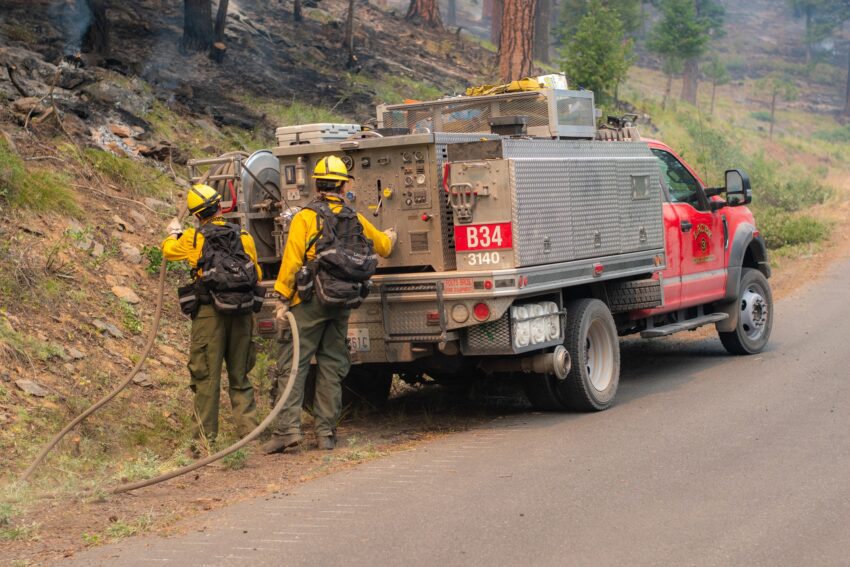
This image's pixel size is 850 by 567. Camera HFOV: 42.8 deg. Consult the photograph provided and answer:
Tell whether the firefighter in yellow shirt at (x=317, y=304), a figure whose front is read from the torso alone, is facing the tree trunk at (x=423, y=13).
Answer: yes

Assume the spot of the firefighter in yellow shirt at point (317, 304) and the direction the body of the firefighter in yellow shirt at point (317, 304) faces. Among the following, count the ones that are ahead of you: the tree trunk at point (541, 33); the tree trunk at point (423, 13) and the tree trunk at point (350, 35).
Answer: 3

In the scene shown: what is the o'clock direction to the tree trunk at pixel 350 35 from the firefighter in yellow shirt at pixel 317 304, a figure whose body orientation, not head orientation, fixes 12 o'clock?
The tree trunk is roughly at 12 o'clock from the firefighter in yellow shirt.

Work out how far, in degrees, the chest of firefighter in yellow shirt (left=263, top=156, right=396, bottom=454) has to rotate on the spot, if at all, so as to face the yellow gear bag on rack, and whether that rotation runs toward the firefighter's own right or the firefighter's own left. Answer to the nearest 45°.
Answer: approximately 45° to the firefighter's own right

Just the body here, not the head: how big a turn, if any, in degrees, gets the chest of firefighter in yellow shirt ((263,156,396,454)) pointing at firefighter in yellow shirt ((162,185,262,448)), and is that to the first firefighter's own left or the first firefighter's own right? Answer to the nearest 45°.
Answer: approximately 90° to the first firefighter's own left

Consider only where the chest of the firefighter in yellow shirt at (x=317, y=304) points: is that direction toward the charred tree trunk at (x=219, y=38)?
yes

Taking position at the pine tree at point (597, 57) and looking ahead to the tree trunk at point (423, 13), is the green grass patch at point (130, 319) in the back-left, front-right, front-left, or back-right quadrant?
back-left

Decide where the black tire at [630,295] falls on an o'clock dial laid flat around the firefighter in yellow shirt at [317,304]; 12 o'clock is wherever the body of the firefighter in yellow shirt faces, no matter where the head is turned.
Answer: The black tire is roughly at 2 o'clock from the firefighter in yellow shirt.

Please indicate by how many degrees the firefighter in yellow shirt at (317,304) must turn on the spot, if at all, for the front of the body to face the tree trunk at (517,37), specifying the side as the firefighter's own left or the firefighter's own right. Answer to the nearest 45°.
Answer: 0° — they already face it

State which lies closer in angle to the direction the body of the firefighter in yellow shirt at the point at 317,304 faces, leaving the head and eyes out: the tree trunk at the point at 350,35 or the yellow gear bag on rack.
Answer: the tree trunk

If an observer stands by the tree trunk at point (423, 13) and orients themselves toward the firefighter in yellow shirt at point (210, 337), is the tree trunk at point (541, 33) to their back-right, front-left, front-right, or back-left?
back-left

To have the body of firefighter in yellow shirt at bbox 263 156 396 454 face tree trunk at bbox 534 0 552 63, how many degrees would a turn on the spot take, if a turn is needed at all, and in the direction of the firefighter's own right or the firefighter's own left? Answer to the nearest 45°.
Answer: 0° — they already face it

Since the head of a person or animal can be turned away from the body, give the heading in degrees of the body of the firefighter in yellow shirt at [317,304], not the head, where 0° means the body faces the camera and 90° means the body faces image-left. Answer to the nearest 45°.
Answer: approximately 180°

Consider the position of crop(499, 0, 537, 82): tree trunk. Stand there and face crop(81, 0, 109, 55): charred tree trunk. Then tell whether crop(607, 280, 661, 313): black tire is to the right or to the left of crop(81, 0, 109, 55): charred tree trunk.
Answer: left

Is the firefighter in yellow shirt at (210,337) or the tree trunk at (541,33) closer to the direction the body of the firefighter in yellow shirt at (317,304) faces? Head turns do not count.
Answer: the tree trunk
